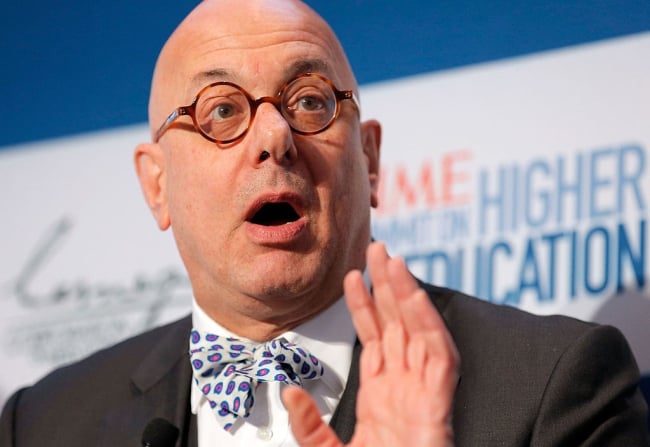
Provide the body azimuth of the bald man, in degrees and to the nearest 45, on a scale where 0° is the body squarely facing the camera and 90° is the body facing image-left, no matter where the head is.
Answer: approximately 0°
